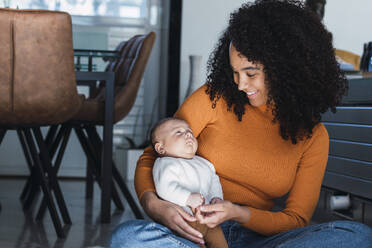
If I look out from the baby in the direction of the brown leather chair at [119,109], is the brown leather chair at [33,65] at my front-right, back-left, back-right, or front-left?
front-left

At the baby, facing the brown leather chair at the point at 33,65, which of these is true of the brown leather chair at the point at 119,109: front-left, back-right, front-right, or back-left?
front-right

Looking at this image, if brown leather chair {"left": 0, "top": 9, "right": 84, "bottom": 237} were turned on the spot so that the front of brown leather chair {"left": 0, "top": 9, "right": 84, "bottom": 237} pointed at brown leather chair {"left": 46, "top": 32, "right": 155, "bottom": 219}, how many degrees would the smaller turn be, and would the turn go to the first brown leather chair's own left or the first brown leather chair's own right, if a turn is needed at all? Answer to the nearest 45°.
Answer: approximately 45° to the first brown leather chair's own right

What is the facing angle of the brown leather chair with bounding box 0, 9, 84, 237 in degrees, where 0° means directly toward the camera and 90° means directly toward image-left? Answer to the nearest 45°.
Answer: approximately 180°

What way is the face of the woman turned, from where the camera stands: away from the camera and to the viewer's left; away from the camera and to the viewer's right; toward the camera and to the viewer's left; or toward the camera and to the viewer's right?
toward the camera and to the viewer's left

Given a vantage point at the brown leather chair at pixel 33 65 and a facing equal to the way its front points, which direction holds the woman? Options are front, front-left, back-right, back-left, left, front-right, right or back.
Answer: back-right

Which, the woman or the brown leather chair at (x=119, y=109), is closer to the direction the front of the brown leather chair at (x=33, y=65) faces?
the brown leather chair
